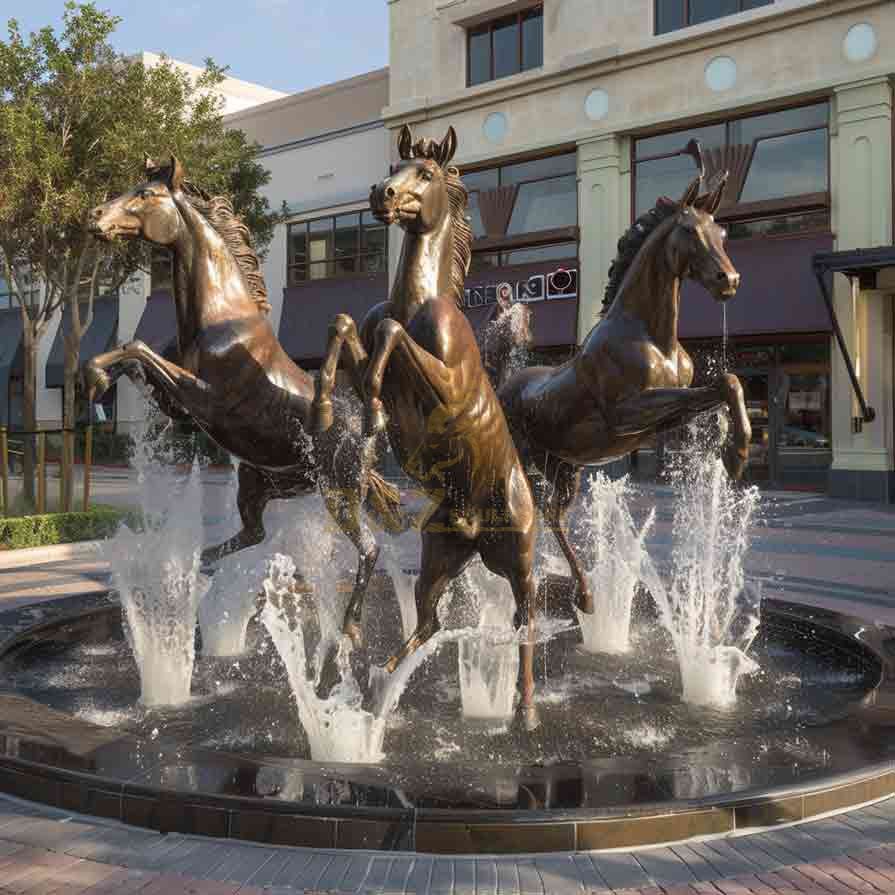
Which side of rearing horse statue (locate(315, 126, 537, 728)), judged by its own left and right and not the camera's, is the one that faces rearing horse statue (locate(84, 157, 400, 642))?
right

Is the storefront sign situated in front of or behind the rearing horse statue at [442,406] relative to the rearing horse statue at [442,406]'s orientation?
behind

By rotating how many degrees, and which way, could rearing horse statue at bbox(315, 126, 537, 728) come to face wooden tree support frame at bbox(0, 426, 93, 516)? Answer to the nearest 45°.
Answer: approximately 90° to its right

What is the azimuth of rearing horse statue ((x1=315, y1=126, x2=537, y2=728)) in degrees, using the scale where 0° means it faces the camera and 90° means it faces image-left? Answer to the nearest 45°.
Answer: approximately 45°

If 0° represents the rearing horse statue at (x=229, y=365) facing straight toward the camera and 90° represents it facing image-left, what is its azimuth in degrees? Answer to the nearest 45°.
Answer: approximately 90°

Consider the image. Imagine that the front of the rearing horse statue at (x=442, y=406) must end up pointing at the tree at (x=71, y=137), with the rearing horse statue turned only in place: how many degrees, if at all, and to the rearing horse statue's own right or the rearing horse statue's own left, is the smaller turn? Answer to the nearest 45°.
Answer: approximately 90° to the rearing horse statue's own right

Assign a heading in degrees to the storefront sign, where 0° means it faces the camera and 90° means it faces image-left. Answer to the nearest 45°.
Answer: approximately 45°
